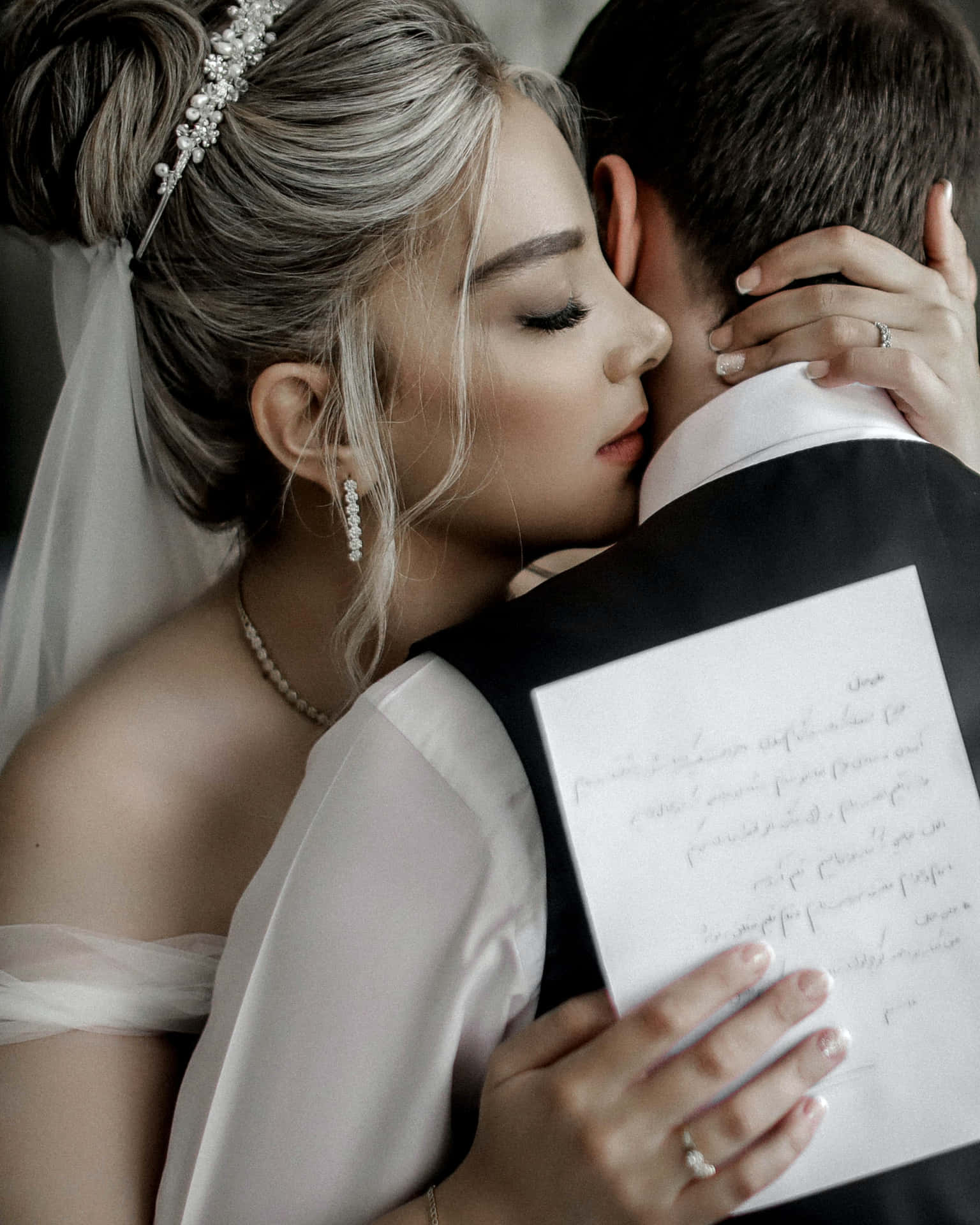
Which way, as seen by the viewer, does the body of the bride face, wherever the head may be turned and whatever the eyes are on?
to the viewer's right

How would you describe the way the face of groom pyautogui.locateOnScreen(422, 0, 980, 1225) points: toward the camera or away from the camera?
away from the camera

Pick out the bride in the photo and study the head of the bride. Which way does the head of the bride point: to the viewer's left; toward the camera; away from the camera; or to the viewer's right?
to the viewer's right
